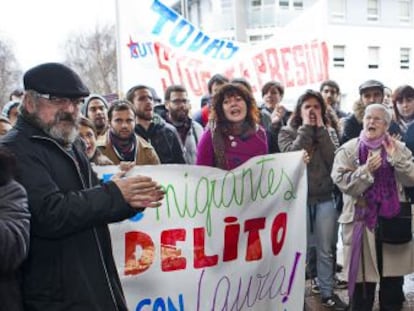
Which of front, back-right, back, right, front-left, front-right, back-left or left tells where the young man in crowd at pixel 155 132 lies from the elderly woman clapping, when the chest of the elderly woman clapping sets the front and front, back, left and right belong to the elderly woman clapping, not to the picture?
right

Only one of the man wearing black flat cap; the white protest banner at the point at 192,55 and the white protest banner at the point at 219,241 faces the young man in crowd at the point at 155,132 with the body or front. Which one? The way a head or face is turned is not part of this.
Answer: the white protest banner at the point at 192,55

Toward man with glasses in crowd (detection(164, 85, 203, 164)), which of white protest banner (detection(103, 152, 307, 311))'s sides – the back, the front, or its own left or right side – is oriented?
back

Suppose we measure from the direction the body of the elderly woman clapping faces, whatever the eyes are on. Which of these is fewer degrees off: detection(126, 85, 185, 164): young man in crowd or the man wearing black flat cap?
the man wearing black flat cap

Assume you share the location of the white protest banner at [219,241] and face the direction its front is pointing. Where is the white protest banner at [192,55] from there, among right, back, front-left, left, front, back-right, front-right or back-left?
back

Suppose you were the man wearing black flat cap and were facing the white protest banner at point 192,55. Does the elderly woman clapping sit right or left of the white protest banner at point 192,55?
right

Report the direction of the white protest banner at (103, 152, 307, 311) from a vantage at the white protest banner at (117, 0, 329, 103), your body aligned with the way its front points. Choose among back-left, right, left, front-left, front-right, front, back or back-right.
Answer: front

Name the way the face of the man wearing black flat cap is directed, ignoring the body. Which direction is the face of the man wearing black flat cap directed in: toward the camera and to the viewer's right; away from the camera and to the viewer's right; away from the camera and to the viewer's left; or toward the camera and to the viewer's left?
toward the camera and to the viewer's right

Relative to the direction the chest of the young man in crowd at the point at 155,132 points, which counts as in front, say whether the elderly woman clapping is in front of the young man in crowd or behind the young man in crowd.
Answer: in front

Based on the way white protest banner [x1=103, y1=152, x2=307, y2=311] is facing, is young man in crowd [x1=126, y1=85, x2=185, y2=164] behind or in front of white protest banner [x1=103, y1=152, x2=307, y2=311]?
behind

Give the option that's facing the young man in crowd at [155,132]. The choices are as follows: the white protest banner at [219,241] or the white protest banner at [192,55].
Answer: the white protest banner at [192,55]

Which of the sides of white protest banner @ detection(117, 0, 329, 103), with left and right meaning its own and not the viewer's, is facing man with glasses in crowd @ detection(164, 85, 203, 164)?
front

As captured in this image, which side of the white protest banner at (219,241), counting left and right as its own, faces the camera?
front

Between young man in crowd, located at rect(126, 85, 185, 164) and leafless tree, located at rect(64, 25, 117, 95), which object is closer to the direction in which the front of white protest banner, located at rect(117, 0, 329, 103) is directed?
the young man in crowd

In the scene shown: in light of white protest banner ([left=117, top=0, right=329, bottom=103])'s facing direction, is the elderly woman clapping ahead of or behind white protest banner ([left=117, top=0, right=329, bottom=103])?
ahead
